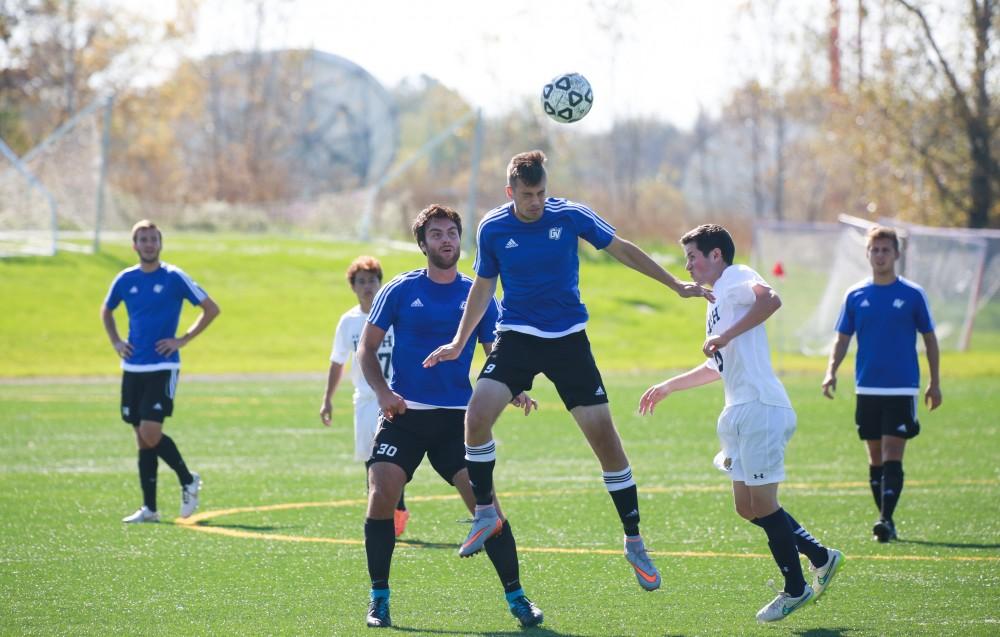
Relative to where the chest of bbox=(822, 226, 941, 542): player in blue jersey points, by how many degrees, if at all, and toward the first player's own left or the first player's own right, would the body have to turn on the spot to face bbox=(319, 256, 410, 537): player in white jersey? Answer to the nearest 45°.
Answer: approximately 90° to the first player's own right

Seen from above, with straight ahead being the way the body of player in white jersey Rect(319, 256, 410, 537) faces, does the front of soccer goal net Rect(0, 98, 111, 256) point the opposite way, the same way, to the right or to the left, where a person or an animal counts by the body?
to the left

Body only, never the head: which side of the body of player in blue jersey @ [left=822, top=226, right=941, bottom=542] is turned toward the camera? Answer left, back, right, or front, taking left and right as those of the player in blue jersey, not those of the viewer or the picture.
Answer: front

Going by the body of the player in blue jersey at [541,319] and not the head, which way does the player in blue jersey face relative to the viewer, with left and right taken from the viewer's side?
facing the viewer

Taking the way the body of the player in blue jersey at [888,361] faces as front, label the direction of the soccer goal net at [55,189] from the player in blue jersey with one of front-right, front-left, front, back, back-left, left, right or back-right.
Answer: back-right

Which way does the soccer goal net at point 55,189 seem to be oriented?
to the viewer's right

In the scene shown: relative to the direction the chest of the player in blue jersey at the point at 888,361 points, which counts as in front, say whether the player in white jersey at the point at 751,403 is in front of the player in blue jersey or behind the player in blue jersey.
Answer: in front

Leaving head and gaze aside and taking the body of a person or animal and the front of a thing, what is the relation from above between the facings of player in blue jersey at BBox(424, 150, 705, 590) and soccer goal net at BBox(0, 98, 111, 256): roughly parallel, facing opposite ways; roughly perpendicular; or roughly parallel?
roughly perpendicular

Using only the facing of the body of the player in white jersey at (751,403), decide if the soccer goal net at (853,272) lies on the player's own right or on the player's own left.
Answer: on the player's own right

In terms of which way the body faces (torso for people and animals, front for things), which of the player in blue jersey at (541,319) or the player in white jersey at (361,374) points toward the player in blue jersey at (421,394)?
the player in white jersey

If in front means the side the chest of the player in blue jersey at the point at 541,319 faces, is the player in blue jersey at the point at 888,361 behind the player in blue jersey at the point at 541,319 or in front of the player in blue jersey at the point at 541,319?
behind

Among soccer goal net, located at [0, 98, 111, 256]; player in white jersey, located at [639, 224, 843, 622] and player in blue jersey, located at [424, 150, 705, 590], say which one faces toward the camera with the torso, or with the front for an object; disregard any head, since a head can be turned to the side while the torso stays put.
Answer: the player in blue jersey

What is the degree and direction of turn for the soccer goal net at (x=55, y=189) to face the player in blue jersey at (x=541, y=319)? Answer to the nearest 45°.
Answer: approximately 90° to its right

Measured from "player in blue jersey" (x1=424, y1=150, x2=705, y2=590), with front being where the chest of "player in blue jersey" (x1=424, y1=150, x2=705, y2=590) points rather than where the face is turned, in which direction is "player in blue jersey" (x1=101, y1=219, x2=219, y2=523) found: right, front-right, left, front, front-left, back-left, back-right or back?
back-right
